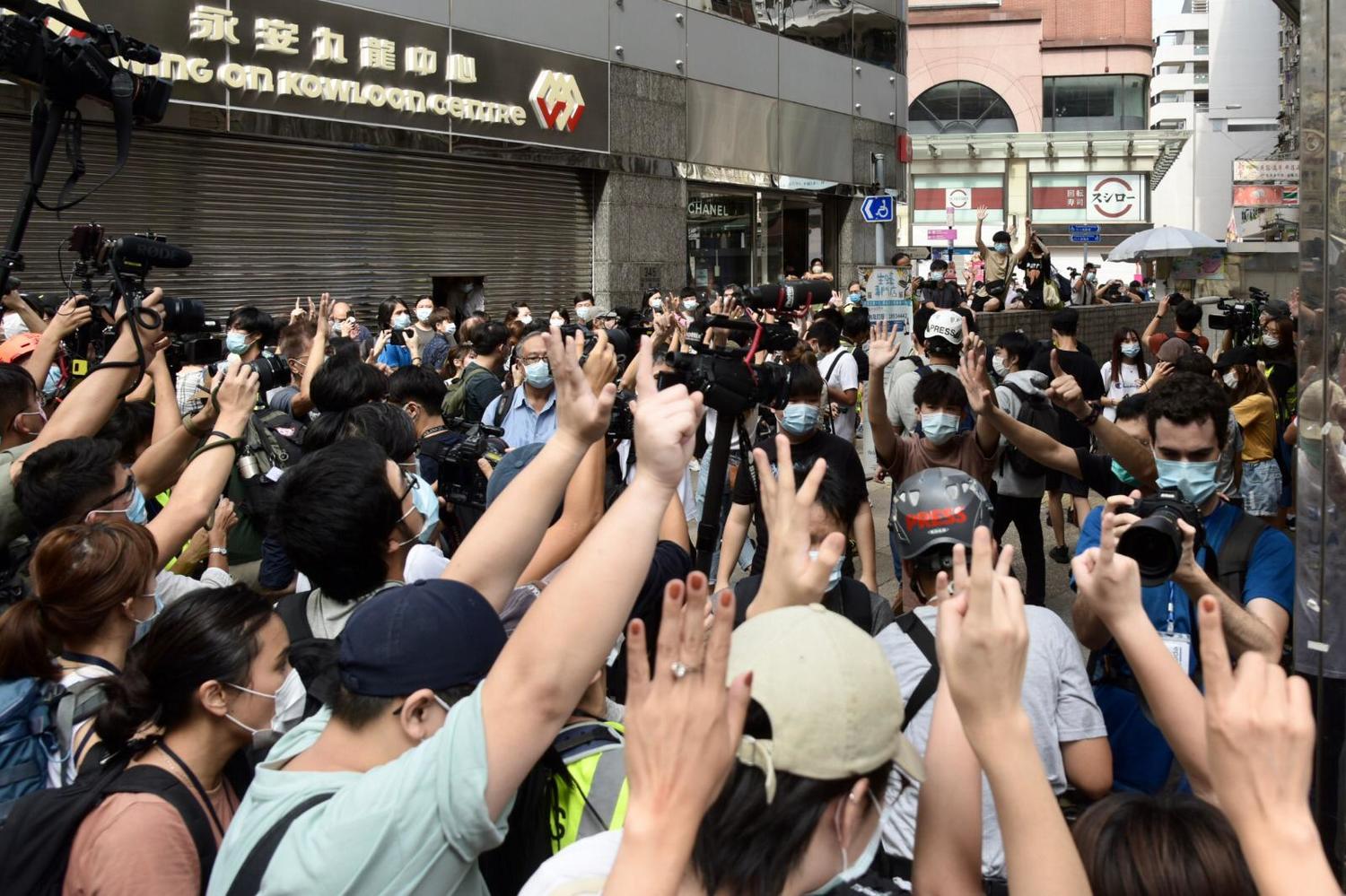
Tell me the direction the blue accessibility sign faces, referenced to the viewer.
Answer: facing the viewer

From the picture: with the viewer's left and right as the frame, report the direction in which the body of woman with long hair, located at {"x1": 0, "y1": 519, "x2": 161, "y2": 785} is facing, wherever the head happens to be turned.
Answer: facing away from the viewer and to the right of the viewer

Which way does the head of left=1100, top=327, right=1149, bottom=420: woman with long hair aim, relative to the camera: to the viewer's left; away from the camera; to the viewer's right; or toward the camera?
toward the camera

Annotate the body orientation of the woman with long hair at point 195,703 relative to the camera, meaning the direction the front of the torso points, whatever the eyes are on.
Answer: to the viewer's right

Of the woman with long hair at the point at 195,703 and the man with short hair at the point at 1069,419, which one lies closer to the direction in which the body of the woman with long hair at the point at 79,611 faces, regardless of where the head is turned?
the man with short hair

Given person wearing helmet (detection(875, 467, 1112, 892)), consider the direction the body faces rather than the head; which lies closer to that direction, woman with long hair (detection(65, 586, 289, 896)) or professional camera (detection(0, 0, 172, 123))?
the professional camera

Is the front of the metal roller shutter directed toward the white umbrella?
no

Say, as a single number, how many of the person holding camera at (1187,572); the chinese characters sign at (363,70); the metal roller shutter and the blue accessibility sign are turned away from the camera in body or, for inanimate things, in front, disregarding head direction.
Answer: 0

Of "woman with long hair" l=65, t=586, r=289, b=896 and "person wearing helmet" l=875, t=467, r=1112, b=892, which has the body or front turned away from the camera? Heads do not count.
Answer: the person wearing helmet

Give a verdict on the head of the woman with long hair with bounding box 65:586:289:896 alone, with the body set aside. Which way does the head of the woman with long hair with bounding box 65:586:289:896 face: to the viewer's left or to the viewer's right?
to the viewer's right

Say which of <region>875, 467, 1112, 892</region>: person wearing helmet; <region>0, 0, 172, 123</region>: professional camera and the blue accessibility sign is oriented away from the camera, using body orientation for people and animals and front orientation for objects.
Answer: the person wearing helmet

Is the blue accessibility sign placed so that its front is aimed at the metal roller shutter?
no

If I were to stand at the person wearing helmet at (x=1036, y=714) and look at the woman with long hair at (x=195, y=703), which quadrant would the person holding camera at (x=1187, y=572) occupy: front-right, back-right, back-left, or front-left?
back-right

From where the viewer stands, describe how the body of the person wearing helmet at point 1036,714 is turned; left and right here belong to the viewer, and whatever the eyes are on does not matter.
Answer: facing away from the viewer

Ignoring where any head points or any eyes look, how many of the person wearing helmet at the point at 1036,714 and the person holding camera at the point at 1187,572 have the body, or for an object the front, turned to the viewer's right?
0

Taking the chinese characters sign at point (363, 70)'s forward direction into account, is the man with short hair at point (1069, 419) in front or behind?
in front
